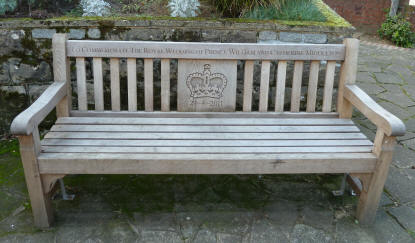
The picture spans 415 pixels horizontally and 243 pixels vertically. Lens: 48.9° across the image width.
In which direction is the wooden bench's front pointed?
toward the camera

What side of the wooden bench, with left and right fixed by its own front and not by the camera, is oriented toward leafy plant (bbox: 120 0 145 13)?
back

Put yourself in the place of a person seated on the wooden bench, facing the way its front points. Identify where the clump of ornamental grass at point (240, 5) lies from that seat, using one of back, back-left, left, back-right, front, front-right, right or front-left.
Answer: back

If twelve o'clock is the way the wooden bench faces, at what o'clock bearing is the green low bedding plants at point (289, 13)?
The green low bedding plants is roughly at 7 o'clock from the wooden bench.

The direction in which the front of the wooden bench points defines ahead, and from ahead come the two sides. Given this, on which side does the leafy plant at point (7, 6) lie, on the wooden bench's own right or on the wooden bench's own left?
on the wooden bench's own right

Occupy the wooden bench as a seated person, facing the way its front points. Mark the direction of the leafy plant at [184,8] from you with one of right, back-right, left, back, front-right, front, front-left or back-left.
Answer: back

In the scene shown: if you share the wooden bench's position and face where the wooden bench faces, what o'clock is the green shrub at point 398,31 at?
The green shrub is roughly at 7 o'clock from the wooden bench.
